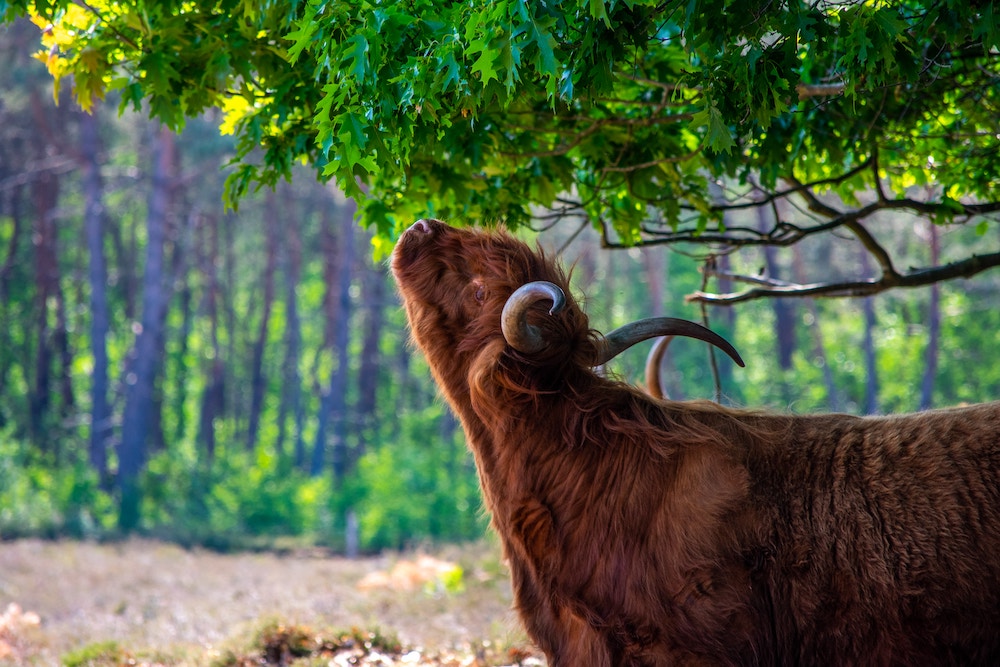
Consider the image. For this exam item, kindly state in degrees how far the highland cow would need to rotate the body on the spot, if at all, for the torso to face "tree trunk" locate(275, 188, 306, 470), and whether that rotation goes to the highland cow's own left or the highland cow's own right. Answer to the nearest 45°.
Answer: approximately 45° to the highland cow's own right

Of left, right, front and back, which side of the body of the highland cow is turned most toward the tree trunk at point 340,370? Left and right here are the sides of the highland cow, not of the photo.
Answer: right

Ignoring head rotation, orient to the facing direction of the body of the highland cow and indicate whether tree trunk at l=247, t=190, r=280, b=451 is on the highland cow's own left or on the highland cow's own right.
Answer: on the highland cow's own right

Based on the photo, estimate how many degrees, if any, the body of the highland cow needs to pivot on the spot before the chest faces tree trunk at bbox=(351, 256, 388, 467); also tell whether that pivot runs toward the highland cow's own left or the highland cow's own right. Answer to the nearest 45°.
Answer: approximately 90° to the highland cow's own right

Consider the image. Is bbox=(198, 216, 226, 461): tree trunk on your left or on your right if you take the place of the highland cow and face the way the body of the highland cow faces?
on your right

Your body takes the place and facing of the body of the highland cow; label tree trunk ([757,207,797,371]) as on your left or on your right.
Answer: on your right

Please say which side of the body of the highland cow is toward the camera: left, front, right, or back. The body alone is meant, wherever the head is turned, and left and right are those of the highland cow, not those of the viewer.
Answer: left
